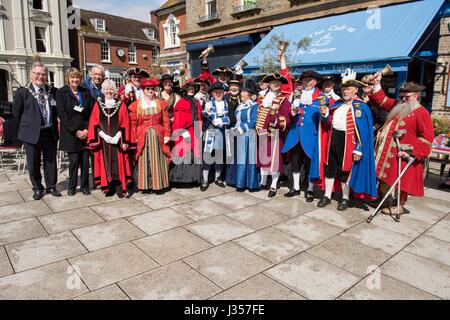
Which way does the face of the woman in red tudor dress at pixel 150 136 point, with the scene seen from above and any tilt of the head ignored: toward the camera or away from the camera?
toward the camera

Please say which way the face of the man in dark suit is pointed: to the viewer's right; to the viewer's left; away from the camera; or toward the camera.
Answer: toward the camera

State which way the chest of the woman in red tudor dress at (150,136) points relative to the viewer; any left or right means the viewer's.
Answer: facing the viewer

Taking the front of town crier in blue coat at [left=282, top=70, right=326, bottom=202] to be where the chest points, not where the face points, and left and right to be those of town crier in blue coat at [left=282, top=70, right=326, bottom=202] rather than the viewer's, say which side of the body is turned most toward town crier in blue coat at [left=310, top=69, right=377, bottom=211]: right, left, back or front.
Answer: left

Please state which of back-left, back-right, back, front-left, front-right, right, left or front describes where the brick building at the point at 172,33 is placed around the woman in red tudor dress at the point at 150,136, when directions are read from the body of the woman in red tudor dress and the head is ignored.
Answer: back

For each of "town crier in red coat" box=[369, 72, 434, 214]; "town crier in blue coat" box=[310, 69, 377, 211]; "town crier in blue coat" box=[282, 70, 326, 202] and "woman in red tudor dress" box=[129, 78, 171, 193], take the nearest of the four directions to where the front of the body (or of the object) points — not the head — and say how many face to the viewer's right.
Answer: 0

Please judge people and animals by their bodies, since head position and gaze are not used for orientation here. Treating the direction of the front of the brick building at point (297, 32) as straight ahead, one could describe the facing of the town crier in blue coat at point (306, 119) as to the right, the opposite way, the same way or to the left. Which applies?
the same way

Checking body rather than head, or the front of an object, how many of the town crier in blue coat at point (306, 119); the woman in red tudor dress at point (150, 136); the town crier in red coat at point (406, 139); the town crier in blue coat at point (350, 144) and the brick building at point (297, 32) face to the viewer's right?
0

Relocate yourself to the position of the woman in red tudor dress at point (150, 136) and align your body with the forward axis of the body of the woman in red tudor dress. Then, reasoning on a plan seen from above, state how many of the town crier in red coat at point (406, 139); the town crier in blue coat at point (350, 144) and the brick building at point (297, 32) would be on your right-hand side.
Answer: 0

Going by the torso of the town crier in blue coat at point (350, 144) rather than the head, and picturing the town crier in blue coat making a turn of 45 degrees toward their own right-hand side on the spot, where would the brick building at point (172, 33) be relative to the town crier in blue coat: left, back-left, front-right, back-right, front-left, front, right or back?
front-right

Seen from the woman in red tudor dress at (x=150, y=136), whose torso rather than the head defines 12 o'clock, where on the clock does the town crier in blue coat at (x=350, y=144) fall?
The town crier in blue coat is roughly at 10 o'clock from the woman in red tudor dress.

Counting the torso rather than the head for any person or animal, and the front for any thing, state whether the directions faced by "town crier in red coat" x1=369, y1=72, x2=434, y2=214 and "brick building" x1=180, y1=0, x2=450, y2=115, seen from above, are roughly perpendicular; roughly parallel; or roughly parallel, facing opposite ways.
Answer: roughly parallel

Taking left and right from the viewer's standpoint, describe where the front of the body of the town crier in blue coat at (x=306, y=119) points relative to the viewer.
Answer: facing the viewer and to the left of the viewer

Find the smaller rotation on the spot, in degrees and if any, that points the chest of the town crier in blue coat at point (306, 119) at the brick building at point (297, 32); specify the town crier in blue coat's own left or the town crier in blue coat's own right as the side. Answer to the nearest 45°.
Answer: approximately 135° to the town crier in blue coat's own right

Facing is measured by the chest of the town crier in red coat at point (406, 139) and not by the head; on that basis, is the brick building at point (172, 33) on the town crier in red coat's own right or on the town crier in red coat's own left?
on the town crier in red coat's own right

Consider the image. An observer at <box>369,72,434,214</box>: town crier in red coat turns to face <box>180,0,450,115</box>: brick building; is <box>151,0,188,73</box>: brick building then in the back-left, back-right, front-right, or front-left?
front-left

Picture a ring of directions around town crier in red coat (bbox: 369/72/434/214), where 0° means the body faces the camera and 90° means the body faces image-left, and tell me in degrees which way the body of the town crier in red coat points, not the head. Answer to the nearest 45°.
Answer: approximately 45°
